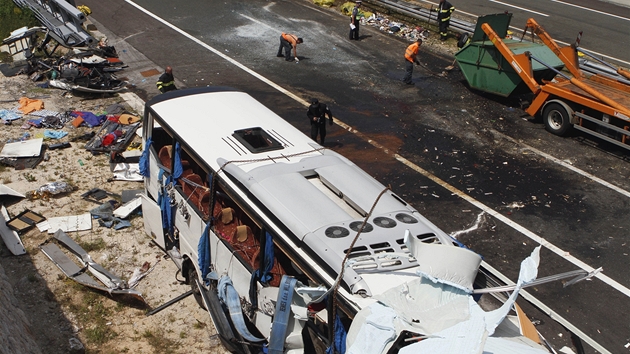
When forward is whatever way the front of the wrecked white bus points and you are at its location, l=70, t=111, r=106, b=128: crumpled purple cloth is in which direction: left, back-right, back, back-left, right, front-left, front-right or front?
back

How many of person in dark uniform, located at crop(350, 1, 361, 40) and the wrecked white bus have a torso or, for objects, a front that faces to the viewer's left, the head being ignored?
0

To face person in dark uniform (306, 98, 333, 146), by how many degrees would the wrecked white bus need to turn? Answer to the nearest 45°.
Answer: approximately 135° to its left

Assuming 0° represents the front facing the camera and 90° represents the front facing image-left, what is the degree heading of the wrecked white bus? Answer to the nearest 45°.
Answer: approximately 315°

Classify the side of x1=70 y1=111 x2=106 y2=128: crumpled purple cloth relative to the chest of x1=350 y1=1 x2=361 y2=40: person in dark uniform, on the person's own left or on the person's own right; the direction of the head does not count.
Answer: on the person's own right
